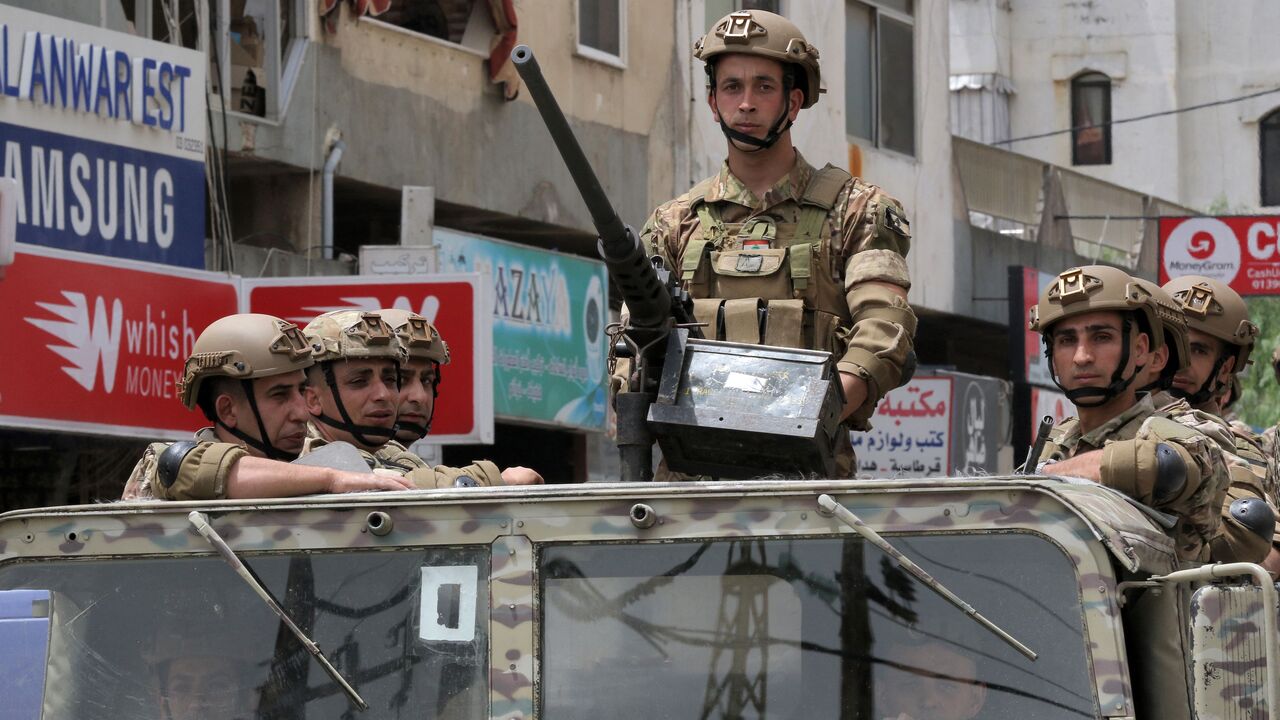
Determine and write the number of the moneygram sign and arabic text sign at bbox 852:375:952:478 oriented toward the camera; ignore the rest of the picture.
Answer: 2

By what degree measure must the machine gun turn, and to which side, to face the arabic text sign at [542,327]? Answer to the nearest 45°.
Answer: approximately 135° to its right

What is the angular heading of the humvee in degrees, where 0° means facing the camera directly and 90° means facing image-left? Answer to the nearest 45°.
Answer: approximately 0°

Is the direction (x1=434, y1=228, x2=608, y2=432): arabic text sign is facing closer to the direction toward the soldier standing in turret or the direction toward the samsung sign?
the soldier standing in turret
